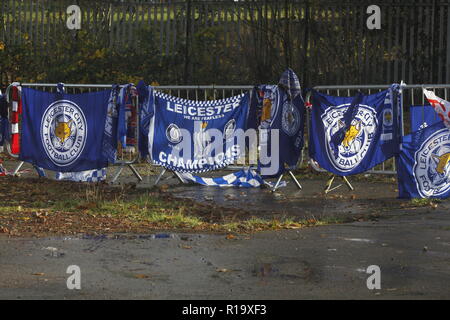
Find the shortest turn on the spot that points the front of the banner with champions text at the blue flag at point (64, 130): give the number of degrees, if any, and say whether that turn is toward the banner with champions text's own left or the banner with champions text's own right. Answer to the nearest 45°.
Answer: approximately 90° to the banner with champions text's own right

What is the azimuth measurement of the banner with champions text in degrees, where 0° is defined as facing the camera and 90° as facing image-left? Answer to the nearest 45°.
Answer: approximately 0°

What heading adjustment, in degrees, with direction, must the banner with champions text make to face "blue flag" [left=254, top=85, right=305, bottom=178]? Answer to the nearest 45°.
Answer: approximately 90° to its left

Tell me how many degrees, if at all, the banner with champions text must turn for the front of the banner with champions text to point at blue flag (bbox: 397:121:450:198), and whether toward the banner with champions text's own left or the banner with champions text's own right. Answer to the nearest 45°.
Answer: approximately 45° to the banner with champions text's own left

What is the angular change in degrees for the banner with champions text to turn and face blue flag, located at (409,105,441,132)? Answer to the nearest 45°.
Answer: approximately 90° to its left
